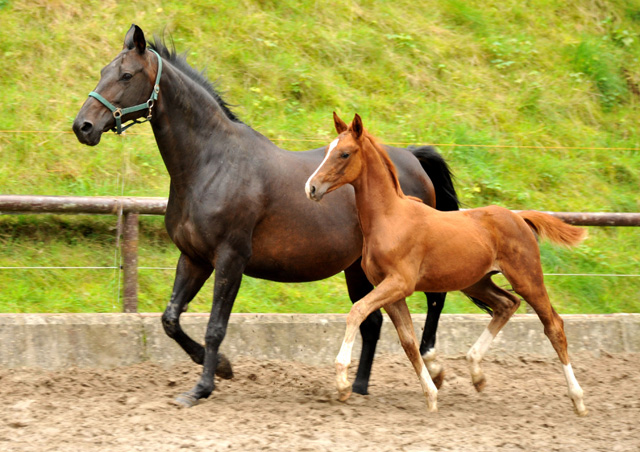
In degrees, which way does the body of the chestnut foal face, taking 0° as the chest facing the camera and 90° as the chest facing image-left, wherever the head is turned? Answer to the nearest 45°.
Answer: approximately 90°

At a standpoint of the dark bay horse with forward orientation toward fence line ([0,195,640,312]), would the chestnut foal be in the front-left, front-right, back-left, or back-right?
back-right

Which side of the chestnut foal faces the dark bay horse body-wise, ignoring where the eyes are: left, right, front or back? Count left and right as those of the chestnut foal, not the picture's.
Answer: front

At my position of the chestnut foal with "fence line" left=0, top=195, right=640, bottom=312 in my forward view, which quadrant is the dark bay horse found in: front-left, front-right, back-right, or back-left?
front-left
